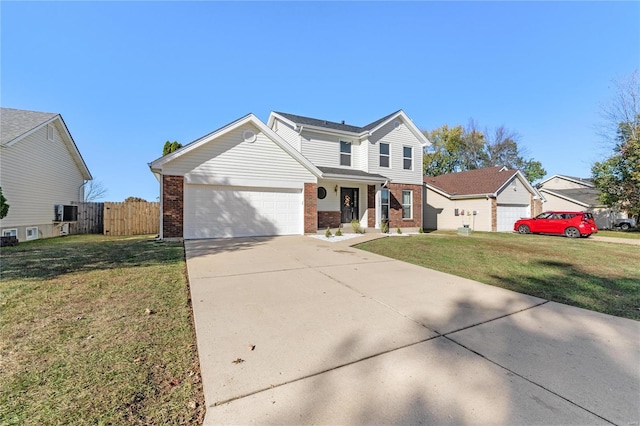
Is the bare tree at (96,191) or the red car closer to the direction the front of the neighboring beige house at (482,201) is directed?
the red car

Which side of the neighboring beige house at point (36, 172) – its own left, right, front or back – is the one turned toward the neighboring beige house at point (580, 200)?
left

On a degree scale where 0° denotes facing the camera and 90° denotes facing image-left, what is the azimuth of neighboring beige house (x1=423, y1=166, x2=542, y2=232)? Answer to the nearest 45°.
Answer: approximately 315°

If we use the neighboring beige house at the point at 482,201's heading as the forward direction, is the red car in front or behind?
in front

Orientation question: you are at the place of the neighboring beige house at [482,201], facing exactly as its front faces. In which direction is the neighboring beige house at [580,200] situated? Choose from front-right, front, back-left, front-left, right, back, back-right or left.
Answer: left

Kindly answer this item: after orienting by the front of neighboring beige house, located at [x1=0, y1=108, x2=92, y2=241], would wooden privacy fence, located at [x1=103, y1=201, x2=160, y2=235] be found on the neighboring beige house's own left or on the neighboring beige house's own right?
on the neighboring beige house's own left

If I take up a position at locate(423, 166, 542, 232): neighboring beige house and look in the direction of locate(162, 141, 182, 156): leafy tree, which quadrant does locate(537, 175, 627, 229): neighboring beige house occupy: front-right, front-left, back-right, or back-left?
back-right

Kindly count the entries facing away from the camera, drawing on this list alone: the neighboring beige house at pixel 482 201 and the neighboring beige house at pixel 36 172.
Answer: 0

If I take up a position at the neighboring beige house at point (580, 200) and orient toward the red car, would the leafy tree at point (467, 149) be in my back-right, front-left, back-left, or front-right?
back-right

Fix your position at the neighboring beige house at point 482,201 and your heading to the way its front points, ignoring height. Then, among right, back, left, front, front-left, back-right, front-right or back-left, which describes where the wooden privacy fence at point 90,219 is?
right

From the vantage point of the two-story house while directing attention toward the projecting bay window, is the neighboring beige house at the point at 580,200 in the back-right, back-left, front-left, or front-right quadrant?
back-right

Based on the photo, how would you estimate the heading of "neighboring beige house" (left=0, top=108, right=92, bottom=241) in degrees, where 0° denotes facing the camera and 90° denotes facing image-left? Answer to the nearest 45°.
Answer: approximately 45°

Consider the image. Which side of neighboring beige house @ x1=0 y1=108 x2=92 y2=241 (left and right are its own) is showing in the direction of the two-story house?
left

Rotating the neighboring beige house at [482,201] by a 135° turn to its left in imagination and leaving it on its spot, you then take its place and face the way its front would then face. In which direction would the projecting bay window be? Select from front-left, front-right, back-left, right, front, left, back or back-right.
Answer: back-left

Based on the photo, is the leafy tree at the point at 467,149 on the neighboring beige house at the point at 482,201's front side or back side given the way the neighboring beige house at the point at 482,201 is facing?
on the back side

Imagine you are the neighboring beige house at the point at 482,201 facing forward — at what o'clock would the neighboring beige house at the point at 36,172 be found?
The neighboring beige house at the point at 36,172 is roughly at 3 o'clock from the neighboring beige house at the point at 482,201.
